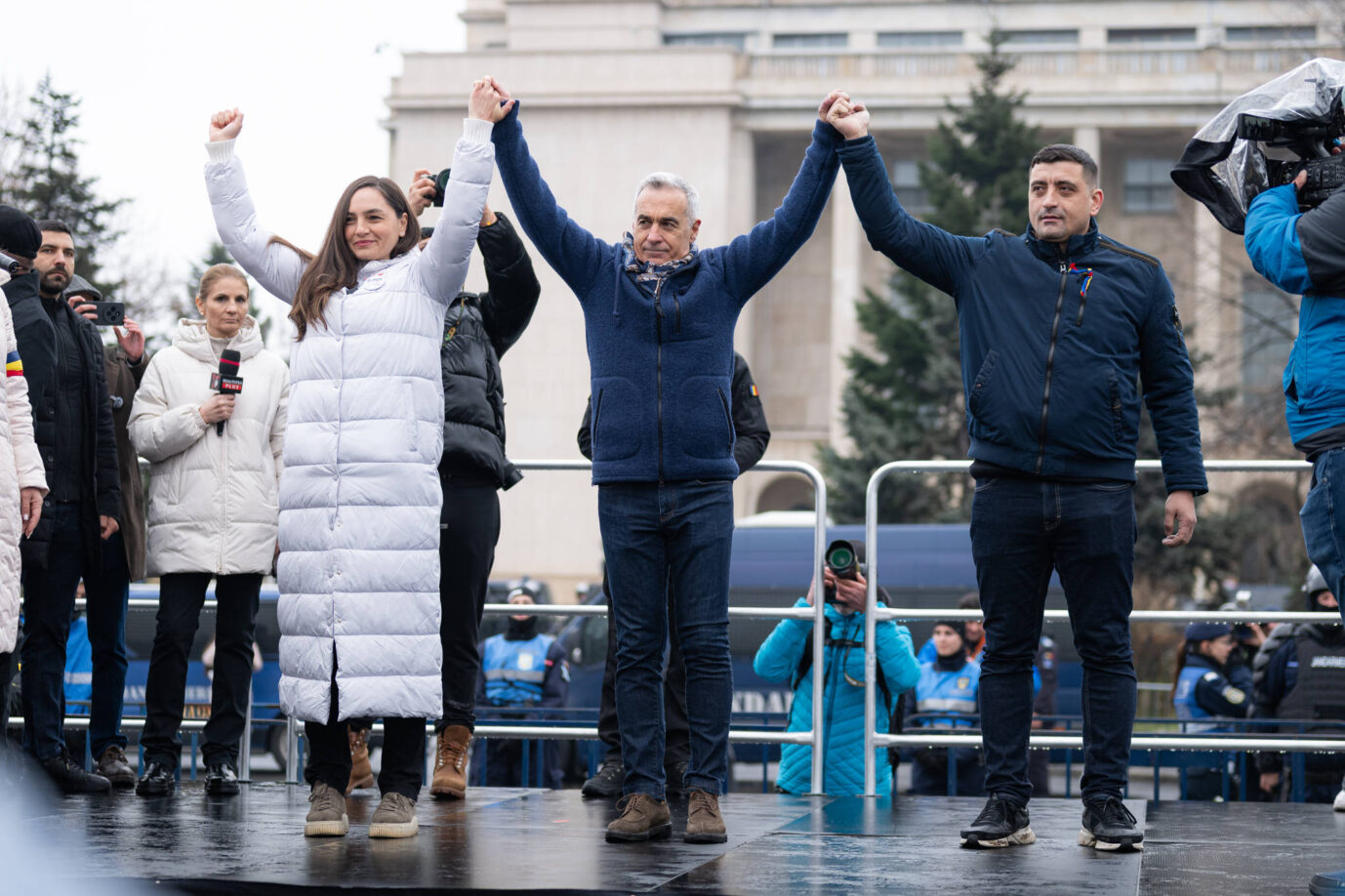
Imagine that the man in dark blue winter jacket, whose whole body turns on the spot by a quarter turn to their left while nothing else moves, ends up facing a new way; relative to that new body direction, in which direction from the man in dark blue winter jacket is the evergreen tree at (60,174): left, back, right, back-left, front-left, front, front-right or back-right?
back-left

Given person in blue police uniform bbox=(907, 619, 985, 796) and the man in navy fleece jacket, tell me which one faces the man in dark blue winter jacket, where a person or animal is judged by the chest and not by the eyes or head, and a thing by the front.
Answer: the person in blue police uniform

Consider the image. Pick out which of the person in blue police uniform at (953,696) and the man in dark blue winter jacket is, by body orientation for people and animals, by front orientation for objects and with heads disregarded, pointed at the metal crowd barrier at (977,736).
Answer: the person in blue police uniform

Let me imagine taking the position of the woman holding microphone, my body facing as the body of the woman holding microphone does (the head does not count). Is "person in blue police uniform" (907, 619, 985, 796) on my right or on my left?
on my left

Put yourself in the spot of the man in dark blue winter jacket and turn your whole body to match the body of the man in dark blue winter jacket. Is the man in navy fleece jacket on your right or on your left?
on your right

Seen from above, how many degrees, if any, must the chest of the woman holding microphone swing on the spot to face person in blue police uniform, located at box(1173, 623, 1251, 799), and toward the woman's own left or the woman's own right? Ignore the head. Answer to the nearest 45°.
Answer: approximately 135° to the woman's own left

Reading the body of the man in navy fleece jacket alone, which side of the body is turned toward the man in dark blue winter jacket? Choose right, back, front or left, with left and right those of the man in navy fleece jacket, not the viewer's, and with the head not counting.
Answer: left

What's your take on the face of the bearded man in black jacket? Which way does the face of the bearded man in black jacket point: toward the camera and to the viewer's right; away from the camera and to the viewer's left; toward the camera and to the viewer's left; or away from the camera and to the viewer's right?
toward the camera and to the viewer's right

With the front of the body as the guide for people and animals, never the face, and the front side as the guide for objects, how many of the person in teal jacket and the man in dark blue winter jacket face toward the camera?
2

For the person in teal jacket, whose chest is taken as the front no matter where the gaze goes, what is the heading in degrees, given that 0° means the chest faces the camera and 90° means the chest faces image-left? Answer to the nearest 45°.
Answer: approximately 0°

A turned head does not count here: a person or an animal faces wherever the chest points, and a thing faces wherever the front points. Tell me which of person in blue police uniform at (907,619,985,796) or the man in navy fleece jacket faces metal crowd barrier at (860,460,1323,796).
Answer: the person in blue police uniform

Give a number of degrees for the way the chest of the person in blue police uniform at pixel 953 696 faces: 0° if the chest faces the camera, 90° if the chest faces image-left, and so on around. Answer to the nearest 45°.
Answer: approximately 0°
